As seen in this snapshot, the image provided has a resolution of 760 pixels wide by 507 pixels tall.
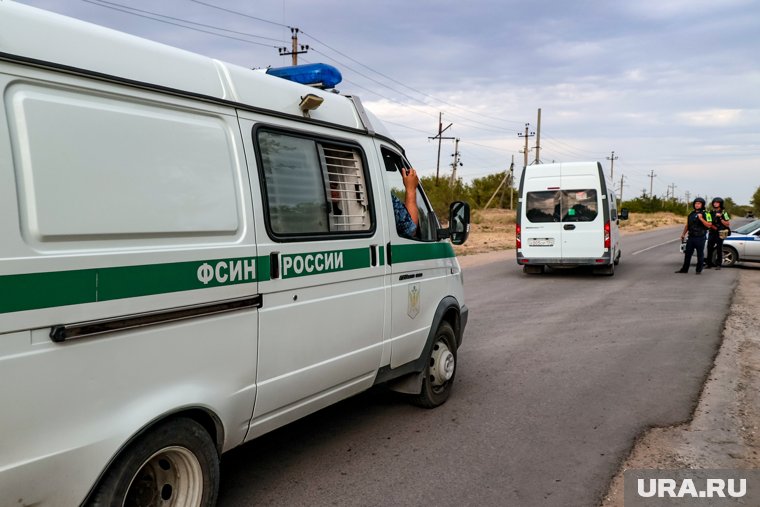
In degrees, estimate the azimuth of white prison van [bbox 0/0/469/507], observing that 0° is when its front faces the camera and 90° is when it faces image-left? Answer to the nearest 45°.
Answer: approximately 225°

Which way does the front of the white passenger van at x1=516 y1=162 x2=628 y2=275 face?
away from the camera

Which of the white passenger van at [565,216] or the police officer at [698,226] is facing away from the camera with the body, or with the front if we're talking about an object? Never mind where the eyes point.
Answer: the white passenger van

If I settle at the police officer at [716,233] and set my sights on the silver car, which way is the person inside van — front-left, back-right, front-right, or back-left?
back-right

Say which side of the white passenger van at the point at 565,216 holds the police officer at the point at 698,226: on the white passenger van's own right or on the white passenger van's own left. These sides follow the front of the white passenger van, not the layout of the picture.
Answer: on the white passenger van's own right

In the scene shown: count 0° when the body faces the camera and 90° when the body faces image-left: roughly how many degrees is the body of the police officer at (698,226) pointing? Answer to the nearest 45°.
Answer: approximately 45°

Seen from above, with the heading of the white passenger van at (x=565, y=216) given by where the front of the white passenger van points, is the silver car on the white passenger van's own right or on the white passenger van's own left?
on the white passenger van's own right

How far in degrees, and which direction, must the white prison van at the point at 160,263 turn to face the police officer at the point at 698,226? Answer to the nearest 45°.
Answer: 0° — it already faces them

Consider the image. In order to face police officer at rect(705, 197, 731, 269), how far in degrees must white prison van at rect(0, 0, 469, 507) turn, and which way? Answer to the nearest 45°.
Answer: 0° — it already faces them

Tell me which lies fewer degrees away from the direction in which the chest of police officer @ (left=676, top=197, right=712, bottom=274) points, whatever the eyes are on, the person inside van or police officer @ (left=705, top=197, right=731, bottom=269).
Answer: the person inside van
